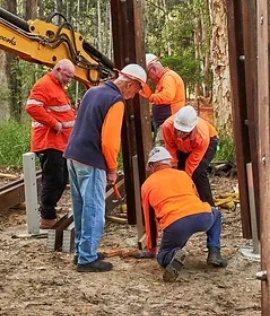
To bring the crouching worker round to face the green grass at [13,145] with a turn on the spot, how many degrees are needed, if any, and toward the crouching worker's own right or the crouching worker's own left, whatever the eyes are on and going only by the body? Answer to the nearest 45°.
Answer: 0° — they already face it

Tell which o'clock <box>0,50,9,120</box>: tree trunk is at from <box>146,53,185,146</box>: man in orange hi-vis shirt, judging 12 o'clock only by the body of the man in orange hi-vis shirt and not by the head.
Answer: The tree trunk is roughly at 2 o'clock from the man in orange hi-vis shirt.

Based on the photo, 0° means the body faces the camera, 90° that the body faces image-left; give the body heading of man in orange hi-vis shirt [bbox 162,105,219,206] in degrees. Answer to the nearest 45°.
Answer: approximately 45°

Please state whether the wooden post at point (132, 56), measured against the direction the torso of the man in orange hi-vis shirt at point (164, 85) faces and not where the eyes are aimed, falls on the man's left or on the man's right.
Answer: on the man's left

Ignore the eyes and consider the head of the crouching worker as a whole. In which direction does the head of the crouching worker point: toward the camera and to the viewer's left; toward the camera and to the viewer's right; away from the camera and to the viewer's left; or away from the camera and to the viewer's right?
away from the camera and to the viewer's left

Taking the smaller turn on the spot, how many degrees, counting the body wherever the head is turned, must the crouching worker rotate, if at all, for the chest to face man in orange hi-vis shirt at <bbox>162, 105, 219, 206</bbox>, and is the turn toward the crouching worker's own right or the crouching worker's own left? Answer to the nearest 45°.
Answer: approximately 45° to the crouching worker's own right

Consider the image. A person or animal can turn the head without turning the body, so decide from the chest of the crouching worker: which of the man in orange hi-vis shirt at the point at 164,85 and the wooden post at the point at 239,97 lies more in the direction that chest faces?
the man in orange hi-vis shirt

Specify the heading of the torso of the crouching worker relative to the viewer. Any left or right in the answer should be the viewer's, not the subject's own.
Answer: facing away from the viewer and to the left of the viewer

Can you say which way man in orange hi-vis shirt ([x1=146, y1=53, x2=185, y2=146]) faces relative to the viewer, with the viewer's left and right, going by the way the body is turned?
facing to the left of the viewer
